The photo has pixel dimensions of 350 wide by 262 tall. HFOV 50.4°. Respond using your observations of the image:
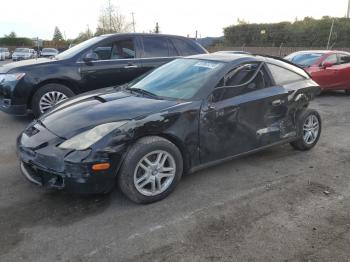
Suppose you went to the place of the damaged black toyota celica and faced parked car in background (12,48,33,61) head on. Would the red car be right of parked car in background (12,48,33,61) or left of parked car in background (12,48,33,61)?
right

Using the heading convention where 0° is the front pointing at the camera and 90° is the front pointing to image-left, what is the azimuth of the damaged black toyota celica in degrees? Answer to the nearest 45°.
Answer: approximately 45°

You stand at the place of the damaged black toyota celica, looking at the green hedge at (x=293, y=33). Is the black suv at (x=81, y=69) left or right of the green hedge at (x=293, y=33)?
left

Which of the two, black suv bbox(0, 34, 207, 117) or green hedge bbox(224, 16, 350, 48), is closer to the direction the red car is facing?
the black suv

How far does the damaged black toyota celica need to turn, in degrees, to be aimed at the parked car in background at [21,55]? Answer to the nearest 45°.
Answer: approximately 90° to its right

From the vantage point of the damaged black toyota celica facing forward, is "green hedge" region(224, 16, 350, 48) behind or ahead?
behind

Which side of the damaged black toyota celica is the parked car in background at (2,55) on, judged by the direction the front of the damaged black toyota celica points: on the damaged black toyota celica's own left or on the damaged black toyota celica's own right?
on the damaged black toyota celica's own right

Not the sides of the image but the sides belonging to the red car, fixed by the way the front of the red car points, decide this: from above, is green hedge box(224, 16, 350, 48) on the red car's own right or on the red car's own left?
on the red car's own right

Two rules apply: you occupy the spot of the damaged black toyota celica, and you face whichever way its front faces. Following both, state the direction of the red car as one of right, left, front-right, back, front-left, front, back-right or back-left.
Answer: back

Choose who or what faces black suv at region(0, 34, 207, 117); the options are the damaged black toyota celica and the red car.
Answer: the red car
